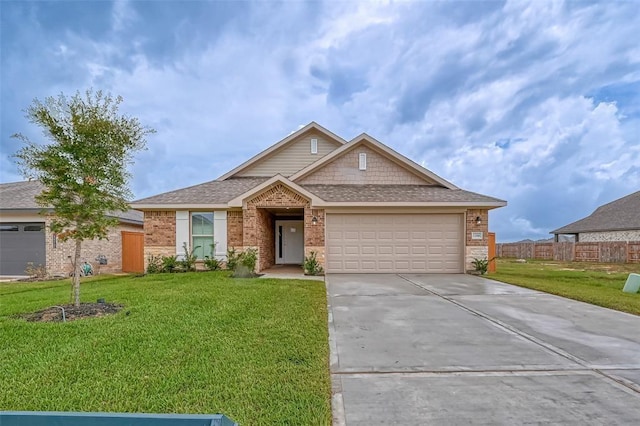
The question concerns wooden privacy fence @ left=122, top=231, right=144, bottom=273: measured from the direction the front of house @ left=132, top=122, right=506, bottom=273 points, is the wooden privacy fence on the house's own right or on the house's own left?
on the house's own right

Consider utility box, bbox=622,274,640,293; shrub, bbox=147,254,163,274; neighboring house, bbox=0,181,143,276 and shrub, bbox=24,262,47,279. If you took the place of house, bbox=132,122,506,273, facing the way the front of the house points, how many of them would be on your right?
3

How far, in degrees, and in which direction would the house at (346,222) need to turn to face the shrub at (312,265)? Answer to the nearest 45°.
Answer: approximately 45° to its right

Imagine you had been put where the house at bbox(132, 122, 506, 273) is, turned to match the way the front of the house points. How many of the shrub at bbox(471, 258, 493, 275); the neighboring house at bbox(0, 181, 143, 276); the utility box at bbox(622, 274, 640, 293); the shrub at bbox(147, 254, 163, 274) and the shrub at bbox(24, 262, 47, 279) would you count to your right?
3

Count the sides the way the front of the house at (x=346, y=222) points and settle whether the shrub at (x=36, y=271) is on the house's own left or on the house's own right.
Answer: on the house's own right

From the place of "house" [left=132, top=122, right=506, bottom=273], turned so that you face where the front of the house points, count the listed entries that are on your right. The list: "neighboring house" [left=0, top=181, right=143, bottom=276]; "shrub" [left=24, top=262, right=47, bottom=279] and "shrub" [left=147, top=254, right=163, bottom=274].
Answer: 3

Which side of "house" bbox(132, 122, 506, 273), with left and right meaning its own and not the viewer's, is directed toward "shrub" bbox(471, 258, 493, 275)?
left

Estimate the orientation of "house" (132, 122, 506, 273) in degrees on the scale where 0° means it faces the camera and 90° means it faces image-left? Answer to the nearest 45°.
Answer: approximately 0°

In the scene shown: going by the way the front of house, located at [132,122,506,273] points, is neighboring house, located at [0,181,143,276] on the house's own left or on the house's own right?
on the house's own right

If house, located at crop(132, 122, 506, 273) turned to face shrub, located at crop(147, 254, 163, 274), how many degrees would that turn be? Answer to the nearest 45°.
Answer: approximately 90° to its right

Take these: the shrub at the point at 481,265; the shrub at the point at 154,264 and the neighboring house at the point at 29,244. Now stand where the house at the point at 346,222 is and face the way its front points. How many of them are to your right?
2

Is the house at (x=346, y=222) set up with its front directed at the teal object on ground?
yes

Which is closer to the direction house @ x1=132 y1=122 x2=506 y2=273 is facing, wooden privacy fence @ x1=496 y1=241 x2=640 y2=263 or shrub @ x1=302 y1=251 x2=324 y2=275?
the shrub
